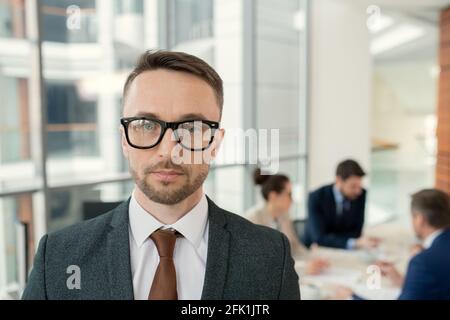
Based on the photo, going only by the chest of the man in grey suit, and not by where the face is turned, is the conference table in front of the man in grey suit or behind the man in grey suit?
behind

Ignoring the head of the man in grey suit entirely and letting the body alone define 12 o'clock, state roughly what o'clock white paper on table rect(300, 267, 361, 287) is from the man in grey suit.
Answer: The white paper on table is roughly at 7 o'clock from the man in grey suit.

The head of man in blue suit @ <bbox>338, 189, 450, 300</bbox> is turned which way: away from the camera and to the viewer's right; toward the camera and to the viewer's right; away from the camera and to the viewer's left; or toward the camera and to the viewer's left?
away from the camera and to the viewer's left

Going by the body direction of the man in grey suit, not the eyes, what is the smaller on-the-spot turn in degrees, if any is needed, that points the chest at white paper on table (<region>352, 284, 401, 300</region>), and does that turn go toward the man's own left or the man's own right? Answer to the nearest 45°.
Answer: approximately 135° to the man's own left

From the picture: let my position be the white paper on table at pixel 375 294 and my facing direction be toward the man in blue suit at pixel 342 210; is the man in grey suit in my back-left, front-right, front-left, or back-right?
back-left

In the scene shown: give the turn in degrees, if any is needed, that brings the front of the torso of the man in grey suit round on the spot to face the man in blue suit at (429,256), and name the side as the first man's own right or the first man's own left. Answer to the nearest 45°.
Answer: approximately 135° to the first man's own left

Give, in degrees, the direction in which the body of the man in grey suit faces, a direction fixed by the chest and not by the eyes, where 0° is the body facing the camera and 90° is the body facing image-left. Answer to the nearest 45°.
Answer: approximately 0°
